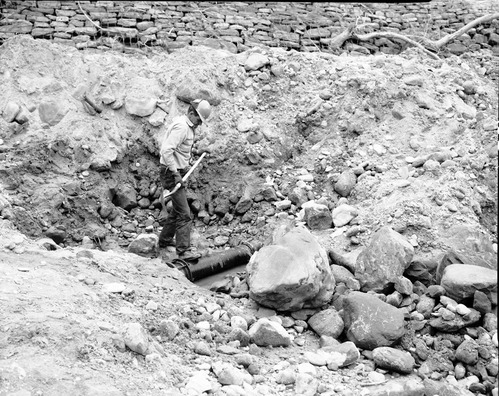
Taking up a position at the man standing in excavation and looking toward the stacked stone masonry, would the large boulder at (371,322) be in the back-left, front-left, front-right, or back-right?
back-right

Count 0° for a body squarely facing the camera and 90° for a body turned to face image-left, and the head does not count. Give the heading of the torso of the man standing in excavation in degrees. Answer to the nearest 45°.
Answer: approximately 270°

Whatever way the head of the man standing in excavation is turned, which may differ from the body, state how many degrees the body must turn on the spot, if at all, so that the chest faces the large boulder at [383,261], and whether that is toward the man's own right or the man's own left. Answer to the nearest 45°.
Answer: approximately 45° to the man's own right

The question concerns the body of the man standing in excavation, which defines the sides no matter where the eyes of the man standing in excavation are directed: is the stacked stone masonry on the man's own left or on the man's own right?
on the man's own left

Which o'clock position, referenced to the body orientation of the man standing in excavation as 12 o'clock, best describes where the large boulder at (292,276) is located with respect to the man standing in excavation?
The large boulder is roughly at 2 o'clock from the man standing in excavation.

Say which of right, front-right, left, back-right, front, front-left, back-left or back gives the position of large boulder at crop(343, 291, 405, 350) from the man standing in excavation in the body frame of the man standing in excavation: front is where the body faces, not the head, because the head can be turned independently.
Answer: front-right
